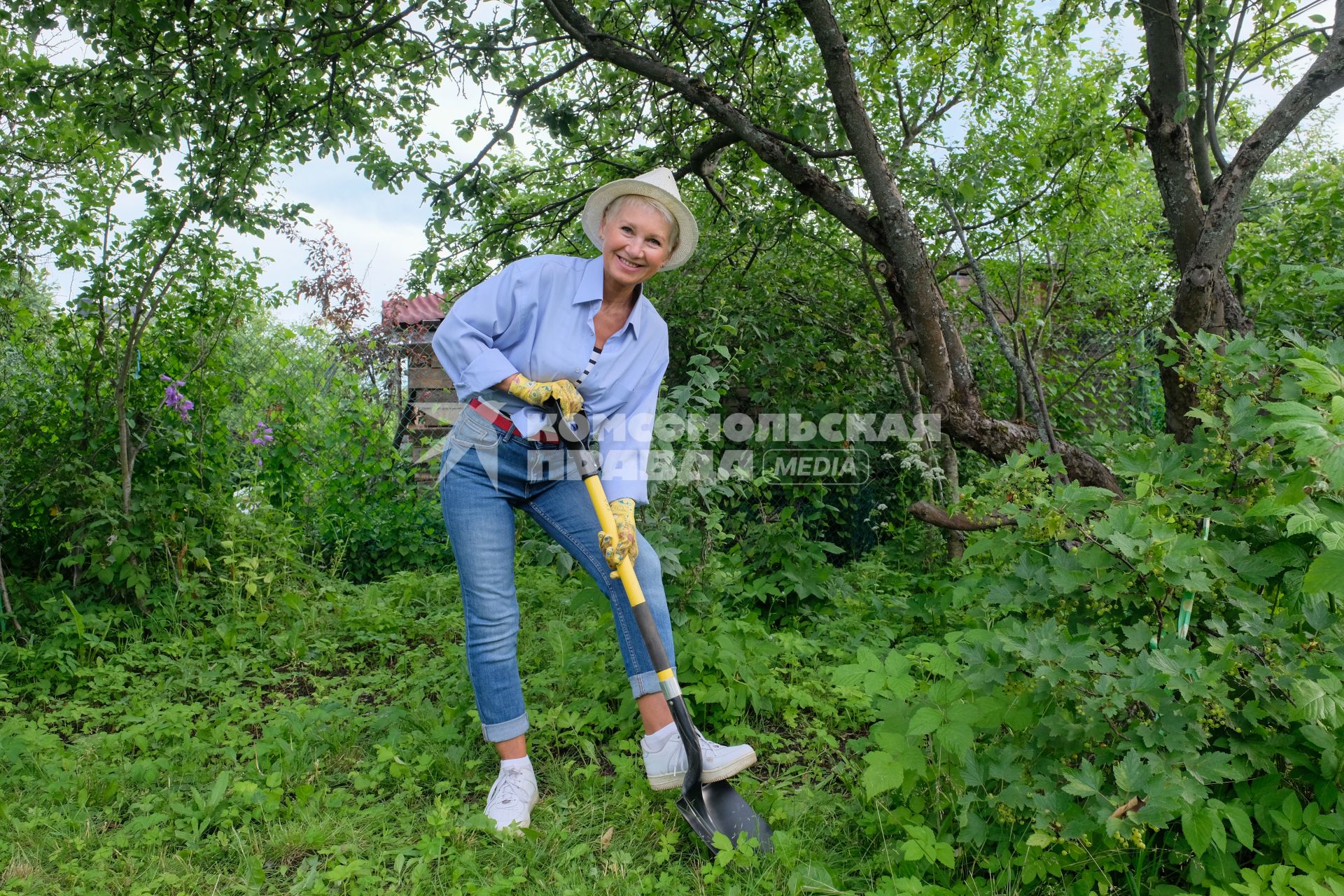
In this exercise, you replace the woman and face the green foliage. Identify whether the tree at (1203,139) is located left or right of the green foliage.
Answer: left

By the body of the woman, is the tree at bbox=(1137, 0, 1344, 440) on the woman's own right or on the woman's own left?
on the woman's own left

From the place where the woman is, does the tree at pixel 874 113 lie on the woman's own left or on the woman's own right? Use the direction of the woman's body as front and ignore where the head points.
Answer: on the woman's own left

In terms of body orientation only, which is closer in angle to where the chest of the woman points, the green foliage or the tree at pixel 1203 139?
the green foliage

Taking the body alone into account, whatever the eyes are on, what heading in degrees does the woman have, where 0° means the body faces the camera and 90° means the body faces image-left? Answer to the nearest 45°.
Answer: approximately 315°
